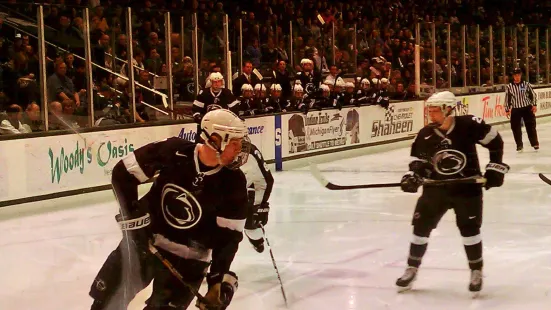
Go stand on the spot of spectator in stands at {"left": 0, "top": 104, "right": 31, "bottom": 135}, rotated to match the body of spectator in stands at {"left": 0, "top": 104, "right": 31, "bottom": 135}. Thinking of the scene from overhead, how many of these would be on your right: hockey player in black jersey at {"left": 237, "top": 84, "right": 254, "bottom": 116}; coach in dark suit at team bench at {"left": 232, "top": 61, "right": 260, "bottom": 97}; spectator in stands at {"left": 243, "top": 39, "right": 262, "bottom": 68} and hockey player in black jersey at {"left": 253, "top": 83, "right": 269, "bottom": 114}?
0

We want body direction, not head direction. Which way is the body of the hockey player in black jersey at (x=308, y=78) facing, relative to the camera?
toward the camera

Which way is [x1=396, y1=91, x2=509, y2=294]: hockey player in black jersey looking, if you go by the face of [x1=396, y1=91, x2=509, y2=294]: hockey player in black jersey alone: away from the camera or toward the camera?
toward the camera

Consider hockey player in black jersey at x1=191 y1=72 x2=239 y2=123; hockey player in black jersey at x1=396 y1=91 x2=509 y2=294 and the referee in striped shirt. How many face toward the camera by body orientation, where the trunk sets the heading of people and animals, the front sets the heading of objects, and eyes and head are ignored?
3

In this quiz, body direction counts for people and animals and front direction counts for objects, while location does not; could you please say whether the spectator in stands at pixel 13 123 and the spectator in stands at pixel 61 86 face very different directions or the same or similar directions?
same or similar directions

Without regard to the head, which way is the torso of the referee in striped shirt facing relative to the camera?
toward the camera

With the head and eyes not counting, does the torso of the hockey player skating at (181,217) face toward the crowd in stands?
no

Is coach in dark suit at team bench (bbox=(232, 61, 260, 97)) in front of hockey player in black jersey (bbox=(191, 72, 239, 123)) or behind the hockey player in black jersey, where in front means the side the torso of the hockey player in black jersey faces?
behind

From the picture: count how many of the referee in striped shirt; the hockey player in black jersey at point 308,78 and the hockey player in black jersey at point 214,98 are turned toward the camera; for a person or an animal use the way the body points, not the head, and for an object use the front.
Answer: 3

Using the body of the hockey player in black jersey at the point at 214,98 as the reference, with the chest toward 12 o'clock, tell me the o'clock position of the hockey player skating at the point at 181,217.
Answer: The hockey player skating is roughly at 12 o'clock from the hockey player in black jersey.

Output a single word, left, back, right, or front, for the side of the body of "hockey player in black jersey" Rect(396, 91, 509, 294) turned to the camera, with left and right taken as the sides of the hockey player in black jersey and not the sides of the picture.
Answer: front

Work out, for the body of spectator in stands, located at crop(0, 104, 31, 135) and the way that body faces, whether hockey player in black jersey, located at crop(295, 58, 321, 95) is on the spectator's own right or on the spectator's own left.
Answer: on the spectator's own left

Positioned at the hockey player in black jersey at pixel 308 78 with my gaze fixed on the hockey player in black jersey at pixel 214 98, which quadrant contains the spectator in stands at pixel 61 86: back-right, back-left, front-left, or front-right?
front-right

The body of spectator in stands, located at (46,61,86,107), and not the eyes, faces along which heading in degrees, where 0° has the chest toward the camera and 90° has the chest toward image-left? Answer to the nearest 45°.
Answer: approximately 315°
